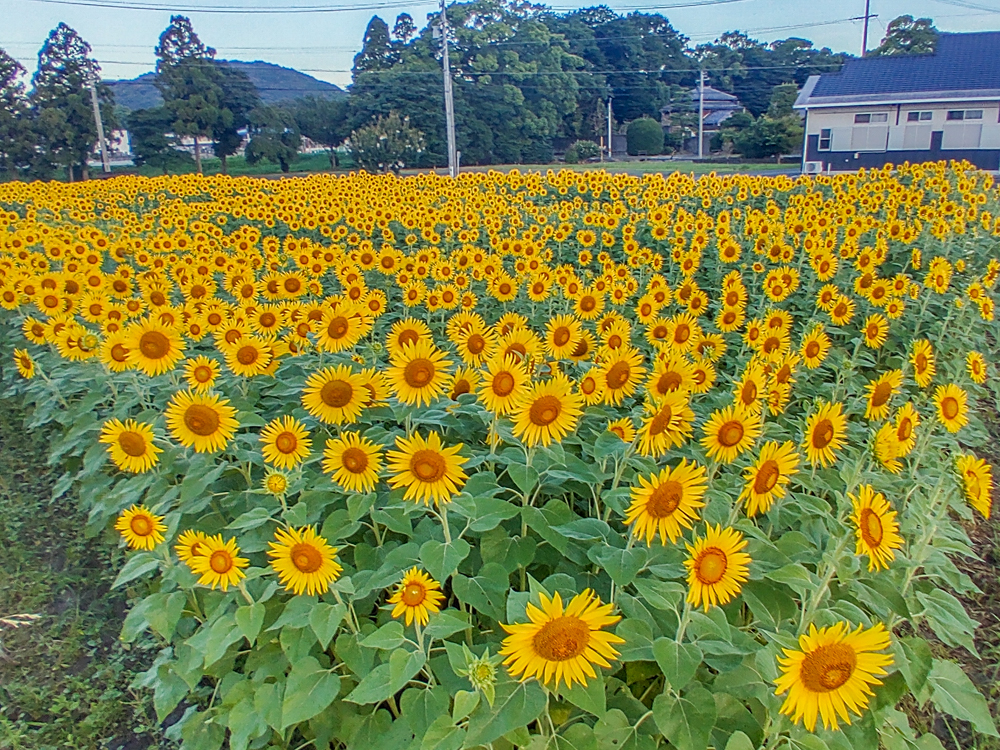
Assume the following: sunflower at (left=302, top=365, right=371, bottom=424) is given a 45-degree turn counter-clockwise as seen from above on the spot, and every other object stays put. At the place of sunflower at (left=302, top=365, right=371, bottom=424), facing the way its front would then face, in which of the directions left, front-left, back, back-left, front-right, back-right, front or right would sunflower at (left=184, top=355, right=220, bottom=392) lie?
back

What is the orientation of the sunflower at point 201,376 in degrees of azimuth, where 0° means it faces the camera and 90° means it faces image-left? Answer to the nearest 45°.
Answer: approximately 0°

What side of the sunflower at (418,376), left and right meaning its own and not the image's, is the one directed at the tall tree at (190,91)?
back

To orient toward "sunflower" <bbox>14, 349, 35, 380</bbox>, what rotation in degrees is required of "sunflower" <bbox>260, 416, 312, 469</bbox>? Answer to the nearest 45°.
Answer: approximately 135° to its right

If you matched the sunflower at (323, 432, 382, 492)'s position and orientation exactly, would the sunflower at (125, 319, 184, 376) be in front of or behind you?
behind
